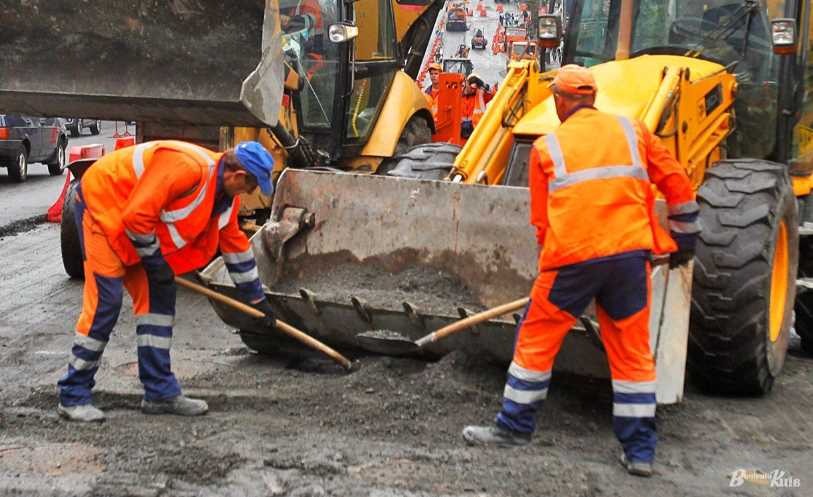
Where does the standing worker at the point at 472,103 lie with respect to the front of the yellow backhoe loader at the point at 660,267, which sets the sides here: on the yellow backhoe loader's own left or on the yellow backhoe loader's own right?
on the yellow backhoe loader's own right

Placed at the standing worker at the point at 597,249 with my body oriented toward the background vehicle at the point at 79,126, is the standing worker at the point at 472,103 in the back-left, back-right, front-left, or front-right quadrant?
front-right

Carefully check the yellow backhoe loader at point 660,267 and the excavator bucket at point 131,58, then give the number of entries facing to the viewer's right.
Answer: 0

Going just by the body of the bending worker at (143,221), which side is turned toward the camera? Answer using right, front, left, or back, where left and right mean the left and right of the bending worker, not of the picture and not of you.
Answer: right

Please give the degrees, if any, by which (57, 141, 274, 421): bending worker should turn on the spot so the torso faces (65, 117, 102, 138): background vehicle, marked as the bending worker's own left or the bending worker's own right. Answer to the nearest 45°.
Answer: approximately 90° to the bending worker's own left

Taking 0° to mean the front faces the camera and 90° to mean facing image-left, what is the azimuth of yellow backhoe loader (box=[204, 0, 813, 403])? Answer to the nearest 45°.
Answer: approximately 45°

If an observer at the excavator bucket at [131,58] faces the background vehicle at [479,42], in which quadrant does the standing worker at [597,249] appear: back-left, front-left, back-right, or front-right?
back-right

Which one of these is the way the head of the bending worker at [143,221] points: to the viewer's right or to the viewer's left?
to the viewer's right

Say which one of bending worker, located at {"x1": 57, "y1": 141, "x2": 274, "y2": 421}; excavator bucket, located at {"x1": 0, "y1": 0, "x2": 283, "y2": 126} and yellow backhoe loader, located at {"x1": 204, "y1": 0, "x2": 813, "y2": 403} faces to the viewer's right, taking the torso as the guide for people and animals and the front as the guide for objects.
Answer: the bending worker

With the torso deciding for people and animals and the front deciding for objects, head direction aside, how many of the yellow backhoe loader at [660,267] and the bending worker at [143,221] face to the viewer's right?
1

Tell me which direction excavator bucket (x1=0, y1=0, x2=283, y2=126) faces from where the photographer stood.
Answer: facing the viewer and to the left of the viewer

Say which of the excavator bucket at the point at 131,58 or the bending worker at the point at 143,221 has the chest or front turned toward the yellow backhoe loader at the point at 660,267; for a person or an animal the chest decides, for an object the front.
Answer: the bending worker
